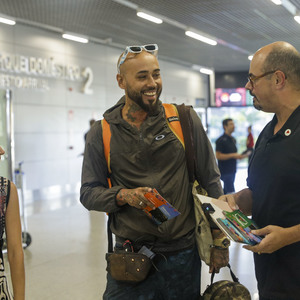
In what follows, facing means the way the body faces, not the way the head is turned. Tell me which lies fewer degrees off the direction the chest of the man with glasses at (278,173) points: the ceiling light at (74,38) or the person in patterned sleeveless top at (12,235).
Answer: the person in patterned sleeveless top

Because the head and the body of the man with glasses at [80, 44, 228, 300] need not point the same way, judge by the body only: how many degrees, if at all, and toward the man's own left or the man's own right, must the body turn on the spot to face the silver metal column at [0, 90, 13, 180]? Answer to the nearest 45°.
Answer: approximately 135° to the man's own right

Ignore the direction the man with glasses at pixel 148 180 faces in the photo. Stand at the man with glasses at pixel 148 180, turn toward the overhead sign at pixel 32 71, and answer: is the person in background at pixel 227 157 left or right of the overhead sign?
right

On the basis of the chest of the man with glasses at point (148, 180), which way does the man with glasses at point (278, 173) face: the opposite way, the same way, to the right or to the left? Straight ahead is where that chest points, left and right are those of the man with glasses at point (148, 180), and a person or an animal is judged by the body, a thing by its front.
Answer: to the right

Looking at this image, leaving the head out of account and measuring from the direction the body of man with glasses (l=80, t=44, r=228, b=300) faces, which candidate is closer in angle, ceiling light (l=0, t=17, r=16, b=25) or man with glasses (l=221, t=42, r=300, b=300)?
the man with glasses

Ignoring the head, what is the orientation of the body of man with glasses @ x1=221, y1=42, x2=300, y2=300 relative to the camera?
to the viewer's left

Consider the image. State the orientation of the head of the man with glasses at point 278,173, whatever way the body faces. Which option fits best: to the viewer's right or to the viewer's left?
to the viewer's left
